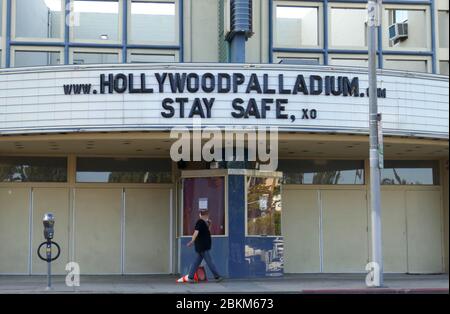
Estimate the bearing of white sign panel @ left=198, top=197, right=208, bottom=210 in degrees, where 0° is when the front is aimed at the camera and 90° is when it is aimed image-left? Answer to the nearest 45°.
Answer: approximately 0°

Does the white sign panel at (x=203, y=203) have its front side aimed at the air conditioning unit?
no

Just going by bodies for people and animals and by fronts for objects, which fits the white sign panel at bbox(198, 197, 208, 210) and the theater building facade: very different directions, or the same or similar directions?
same or similar directions

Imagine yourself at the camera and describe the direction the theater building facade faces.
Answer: facing the viewer
